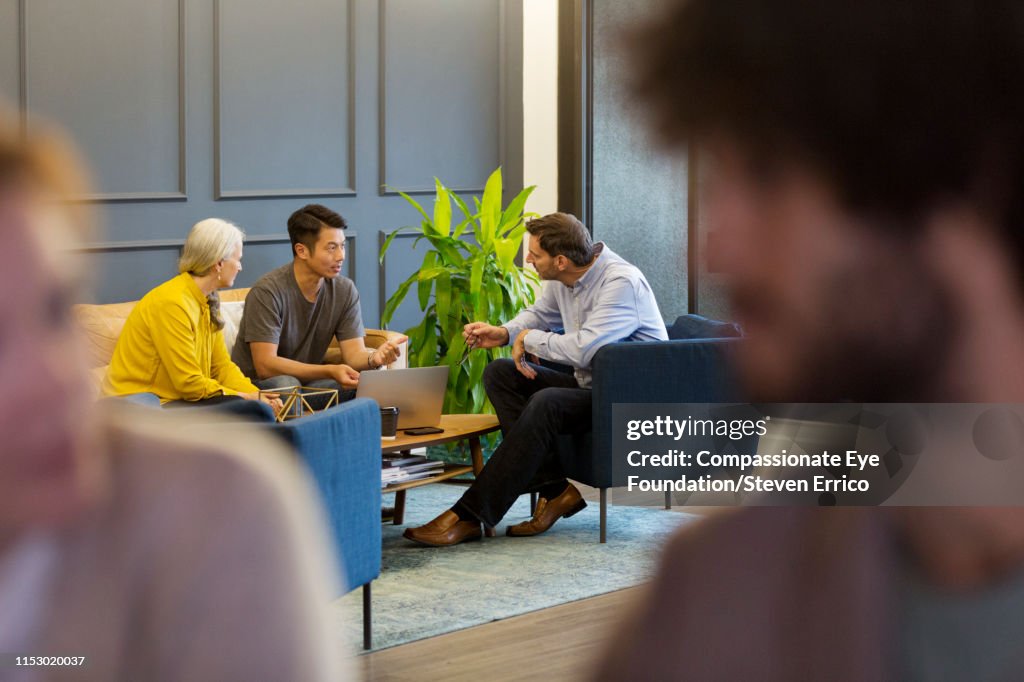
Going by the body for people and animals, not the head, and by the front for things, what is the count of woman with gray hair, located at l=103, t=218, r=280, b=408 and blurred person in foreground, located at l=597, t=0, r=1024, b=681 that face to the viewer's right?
1

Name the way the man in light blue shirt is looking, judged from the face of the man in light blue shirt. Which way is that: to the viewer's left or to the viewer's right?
to the viewer's left

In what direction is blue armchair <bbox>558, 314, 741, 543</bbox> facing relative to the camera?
to the viewer's left

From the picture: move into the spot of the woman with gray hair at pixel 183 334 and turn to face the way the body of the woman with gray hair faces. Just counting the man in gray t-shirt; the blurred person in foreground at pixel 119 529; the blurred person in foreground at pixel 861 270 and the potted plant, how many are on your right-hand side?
2

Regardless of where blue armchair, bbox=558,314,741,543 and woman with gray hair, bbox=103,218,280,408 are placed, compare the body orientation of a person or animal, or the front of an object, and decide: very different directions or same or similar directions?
very different directions

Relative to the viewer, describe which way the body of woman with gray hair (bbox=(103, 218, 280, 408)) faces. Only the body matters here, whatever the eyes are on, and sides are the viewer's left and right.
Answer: facing to the right of the viewer

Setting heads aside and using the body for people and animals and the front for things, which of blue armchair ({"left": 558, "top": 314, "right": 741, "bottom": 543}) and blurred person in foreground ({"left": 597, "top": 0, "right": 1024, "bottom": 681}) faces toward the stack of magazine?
the blue armchair

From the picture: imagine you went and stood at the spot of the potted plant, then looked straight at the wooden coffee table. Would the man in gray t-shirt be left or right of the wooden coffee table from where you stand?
right

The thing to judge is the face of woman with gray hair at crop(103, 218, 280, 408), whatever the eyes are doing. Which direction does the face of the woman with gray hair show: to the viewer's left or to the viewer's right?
to the viewer's right

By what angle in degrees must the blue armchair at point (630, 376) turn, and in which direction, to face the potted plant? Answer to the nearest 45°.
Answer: approximately 45° to its right

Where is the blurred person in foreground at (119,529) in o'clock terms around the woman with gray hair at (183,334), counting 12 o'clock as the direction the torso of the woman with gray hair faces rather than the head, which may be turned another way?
The blurred person in foreground is roughly at 3 o'clock from the woman with gray hair.

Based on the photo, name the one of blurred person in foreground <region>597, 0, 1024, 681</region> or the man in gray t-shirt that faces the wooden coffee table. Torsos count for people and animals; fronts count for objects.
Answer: the man in gray t-shirt
